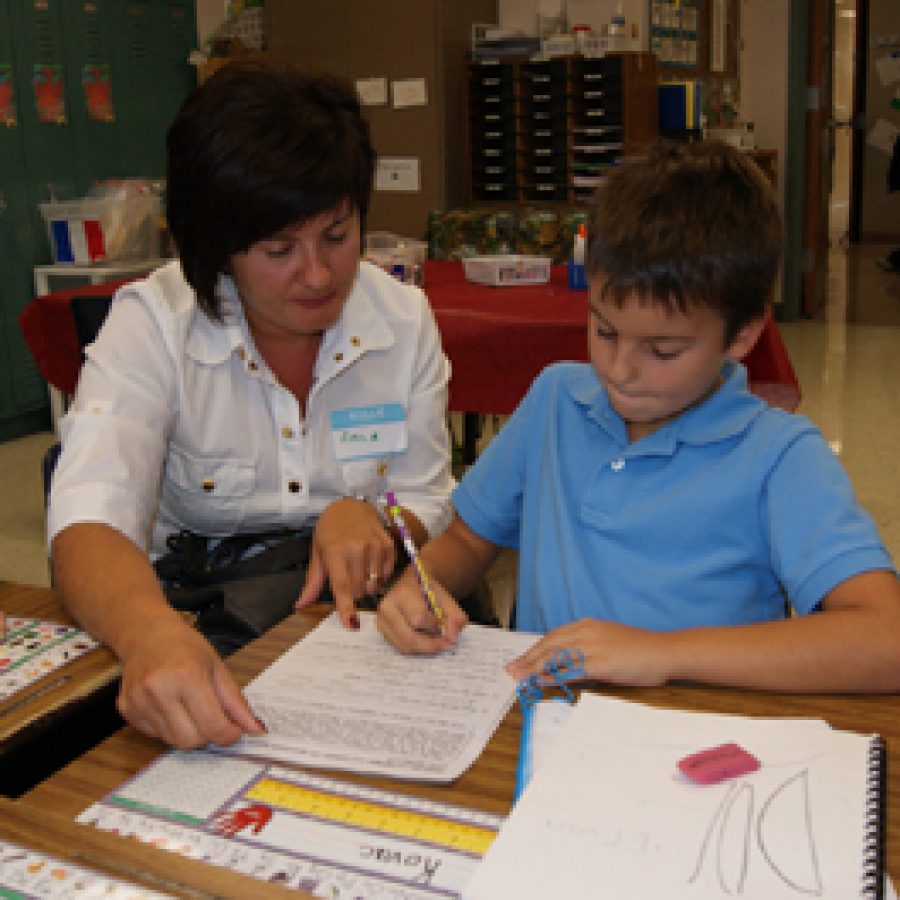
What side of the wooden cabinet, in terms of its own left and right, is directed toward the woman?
front

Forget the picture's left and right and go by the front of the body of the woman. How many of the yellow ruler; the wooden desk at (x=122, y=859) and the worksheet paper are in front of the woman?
3

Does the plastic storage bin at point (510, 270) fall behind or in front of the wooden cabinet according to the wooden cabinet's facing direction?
in front

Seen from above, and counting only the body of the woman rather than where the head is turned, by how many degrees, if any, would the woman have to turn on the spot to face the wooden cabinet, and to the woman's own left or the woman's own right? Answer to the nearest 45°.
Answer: approximately 180°

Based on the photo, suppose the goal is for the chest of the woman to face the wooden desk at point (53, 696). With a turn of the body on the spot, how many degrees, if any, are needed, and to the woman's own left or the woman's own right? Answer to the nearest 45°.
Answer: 0° — they already face it

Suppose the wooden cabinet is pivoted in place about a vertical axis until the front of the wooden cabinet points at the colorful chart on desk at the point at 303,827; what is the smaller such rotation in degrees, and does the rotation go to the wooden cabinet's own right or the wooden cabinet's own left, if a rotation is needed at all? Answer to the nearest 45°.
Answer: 0° — it already faces it

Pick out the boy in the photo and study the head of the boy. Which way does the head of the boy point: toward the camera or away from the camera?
toward the camera

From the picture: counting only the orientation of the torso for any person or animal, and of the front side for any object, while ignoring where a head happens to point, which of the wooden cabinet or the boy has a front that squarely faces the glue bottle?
the wooden cabinet

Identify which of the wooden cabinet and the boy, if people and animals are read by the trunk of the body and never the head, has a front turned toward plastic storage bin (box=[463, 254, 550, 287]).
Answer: the wooden cabinet

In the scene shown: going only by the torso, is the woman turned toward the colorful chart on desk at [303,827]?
yes

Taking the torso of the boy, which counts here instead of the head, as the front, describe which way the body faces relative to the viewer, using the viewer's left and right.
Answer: facing the viewer and to the left of the viewer

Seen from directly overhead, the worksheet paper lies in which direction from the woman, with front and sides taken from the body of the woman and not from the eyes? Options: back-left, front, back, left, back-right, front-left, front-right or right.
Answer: front

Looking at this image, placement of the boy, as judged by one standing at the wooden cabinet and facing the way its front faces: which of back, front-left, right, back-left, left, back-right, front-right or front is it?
front

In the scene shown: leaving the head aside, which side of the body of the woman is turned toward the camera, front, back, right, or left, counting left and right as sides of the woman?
front

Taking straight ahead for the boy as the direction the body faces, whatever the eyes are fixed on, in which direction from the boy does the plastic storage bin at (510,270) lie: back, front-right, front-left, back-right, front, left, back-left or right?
back-right

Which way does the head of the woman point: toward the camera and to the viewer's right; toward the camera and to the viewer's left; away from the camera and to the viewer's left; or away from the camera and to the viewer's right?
toward the camera and to the viewer's right
